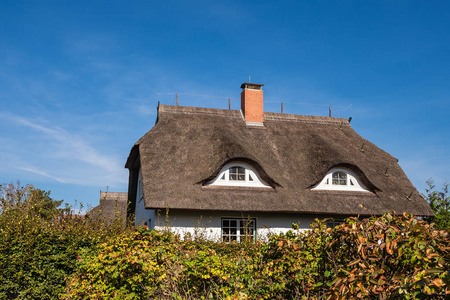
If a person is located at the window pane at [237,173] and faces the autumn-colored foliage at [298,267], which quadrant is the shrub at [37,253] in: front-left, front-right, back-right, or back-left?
front-right

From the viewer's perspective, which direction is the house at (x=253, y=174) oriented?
toward the camera

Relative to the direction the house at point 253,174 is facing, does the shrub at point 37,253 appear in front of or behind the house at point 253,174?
in front

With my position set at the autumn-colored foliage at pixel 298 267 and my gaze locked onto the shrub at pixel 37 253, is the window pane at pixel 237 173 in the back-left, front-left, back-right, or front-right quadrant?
front-right

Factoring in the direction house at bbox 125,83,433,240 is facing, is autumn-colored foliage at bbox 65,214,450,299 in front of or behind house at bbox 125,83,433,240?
in front

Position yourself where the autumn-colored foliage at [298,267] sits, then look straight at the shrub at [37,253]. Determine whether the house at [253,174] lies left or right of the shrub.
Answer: right
